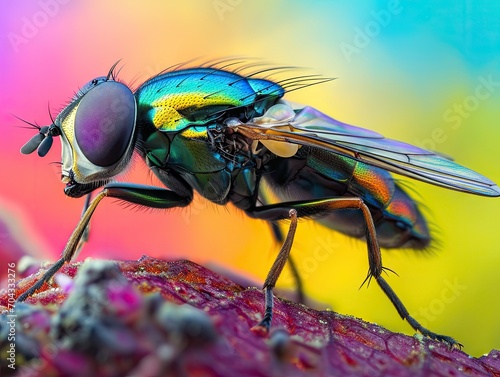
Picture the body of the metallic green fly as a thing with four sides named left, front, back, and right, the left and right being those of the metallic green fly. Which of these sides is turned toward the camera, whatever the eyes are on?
left
